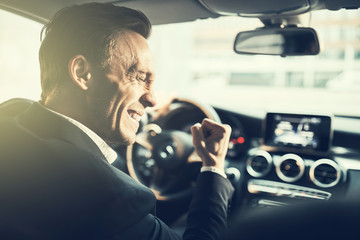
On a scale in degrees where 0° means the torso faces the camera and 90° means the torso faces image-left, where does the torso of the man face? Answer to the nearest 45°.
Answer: approximately 225°

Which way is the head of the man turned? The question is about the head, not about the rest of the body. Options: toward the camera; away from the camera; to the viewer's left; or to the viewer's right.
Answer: to the viewer's right
